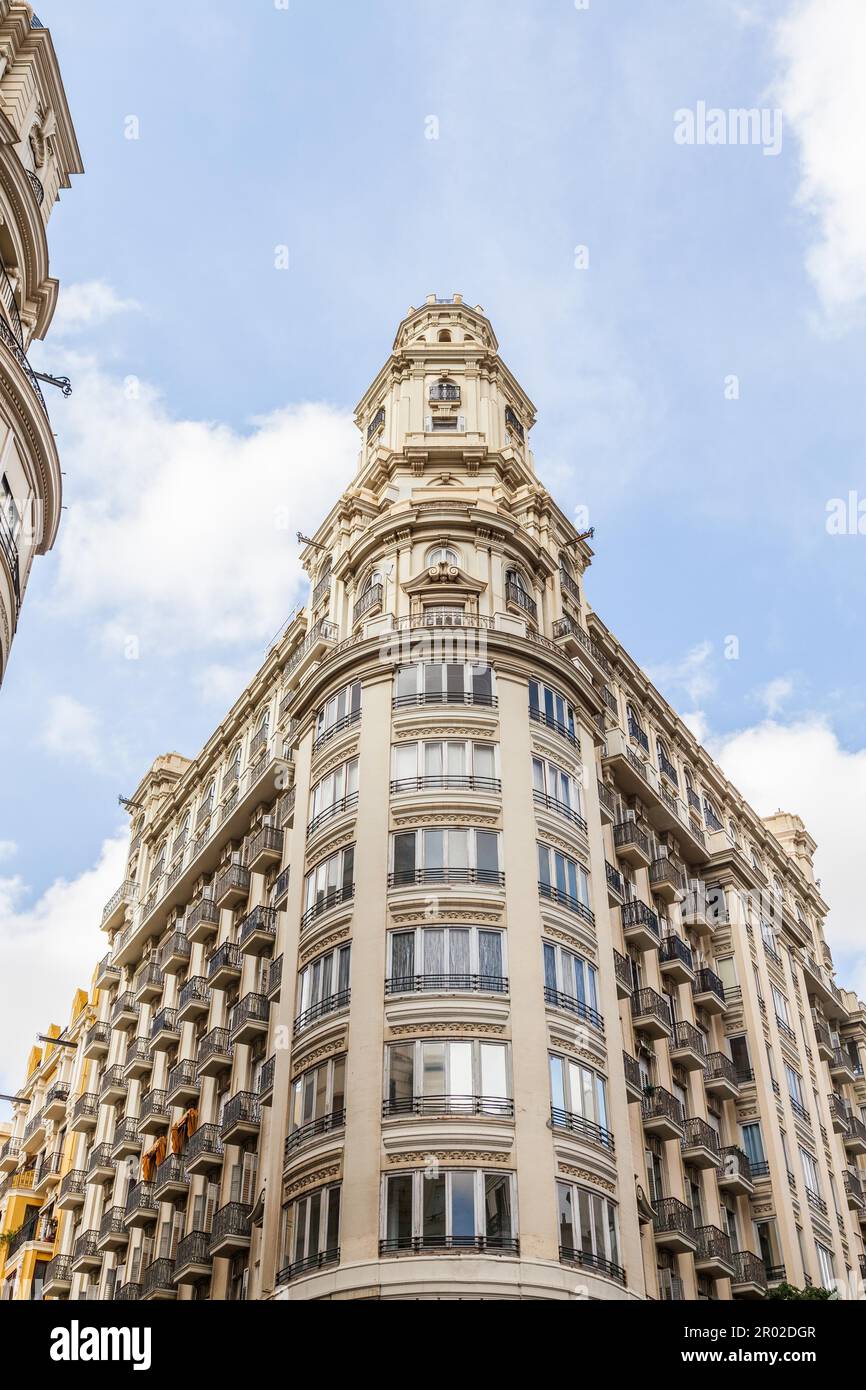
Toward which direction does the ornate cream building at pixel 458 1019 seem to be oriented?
toward the camera

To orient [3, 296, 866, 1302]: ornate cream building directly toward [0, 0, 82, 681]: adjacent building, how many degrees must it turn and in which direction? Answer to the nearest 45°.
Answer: approximately 45° to its right
